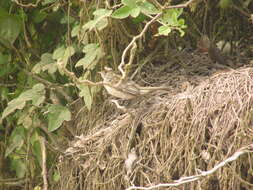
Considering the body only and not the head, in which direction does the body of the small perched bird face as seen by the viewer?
to the viewer's left
